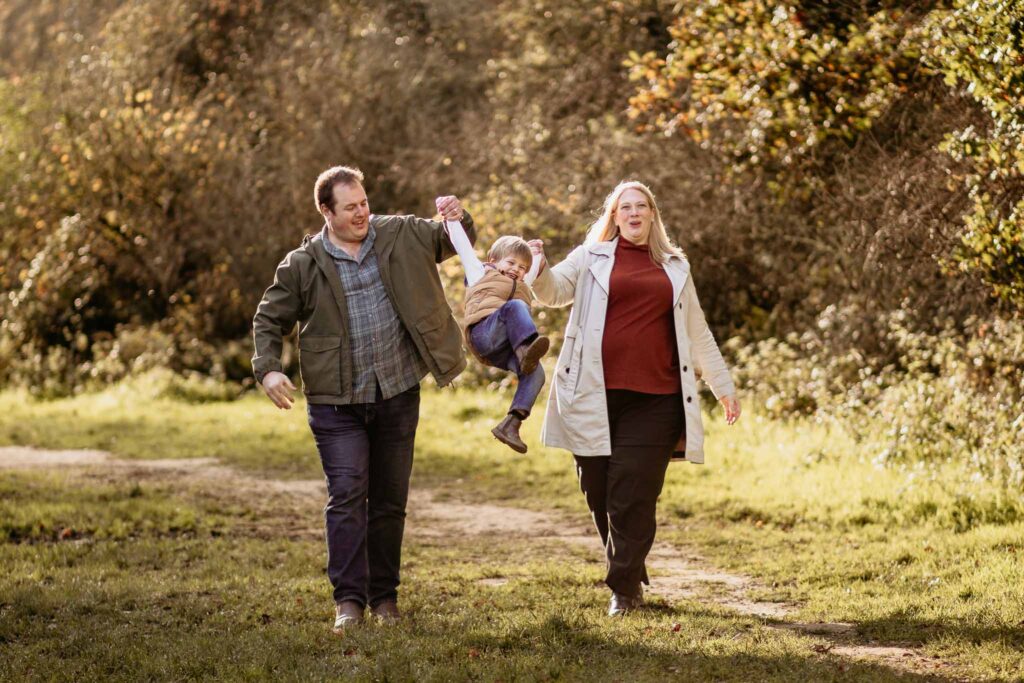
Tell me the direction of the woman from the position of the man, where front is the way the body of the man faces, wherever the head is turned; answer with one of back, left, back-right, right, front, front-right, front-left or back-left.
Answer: left

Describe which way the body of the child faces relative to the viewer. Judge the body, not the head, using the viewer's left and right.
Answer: facing the viewer and to the right of the viewer

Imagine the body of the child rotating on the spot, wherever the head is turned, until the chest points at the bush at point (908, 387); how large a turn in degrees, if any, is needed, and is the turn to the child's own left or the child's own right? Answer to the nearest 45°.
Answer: approximately 90° to the child's own left

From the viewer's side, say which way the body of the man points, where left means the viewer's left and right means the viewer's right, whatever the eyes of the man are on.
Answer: facing the viewer

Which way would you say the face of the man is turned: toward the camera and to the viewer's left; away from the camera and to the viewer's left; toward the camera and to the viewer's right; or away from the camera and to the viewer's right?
toward the camera and to the viewer's right

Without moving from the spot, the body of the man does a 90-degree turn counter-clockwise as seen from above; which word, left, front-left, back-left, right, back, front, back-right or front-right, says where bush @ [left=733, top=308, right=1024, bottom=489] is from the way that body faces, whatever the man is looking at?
front-left
